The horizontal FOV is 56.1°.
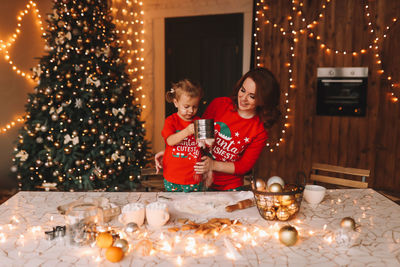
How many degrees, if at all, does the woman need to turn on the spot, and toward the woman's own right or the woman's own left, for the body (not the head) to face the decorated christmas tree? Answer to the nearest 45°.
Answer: approximately 90° to the woman's own right

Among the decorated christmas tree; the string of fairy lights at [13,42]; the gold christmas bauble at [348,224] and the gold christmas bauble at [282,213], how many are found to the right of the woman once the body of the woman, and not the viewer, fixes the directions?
2

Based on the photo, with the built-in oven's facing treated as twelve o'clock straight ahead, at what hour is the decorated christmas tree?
The decorated christmas tree is roughly at 2 o'clock from the built-in oven.

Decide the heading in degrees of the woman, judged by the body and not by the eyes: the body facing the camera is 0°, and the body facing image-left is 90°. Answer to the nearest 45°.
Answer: approximately 45°

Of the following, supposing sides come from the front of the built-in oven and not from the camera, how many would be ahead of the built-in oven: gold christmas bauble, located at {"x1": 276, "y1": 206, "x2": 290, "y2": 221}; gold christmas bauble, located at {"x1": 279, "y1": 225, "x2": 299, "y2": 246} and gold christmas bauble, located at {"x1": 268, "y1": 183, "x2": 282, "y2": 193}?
3

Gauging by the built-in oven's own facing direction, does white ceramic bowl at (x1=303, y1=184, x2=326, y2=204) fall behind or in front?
in front

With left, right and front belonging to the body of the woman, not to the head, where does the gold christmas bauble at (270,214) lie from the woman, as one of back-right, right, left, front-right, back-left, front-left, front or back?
front-left

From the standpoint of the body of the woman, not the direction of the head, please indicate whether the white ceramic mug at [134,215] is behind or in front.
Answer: in front

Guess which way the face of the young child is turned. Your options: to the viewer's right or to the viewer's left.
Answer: to the viewer's right

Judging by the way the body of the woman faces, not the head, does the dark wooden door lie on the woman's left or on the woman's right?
on the woman's right
